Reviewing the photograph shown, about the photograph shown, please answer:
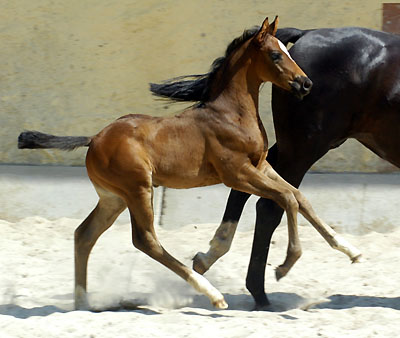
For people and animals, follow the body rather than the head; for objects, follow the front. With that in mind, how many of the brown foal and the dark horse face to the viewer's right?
2

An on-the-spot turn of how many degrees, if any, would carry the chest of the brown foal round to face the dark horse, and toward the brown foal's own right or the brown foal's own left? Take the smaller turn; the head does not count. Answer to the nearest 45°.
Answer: approximately 45° to the brown foal's own left

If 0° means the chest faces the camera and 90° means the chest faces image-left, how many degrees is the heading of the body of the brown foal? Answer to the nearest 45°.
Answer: approximately 270°

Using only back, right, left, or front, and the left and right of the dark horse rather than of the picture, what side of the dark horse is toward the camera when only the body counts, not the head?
right

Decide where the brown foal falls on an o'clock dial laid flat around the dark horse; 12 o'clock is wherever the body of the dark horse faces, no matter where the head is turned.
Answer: The brown foal is roughly at 5 o'clock from the dark horse.

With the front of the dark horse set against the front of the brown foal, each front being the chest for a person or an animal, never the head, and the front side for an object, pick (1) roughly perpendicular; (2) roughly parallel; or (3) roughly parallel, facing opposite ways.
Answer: roughly parallel
